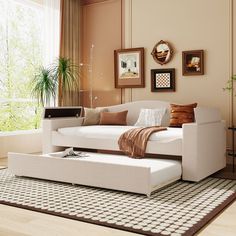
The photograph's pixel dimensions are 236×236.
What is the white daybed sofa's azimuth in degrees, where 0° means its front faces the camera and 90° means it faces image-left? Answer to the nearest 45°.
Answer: approximately 45°

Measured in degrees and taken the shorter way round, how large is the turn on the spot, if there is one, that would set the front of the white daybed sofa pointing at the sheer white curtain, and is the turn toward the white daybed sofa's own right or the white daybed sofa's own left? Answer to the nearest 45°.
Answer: approximately 90° to the white daybed sofa's own right

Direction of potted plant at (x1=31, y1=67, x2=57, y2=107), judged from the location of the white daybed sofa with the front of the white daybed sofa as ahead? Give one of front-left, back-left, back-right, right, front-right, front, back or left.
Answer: right

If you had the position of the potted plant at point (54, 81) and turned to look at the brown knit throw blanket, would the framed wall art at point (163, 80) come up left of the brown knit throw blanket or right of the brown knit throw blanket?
left

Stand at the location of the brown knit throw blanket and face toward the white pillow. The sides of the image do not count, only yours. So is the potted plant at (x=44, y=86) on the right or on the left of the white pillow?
left

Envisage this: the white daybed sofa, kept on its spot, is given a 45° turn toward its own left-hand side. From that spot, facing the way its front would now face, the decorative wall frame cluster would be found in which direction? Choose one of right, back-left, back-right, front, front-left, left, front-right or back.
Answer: back

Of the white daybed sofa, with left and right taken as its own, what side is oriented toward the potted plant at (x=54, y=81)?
right
